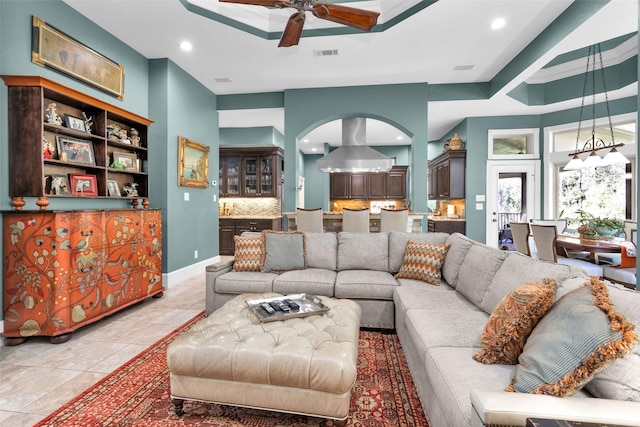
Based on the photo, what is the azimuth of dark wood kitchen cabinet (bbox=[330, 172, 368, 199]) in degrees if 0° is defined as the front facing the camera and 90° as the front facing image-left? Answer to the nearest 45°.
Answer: approximately 0°

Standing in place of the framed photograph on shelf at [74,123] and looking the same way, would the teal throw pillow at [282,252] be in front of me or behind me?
in front

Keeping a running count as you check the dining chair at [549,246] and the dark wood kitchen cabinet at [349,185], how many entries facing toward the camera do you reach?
1

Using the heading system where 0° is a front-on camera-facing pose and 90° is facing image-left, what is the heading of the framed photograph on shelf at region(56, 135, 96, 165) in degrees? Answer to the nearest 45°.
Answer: approximately 315°

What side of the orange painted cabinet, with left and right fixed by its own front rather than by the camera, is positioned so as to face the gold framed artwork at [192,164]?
left

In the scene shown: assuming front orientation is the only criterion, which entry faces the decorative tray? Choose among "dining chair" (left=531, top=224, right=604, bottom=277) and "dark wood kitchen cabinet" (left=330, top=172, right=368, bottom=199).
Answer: the dark wood kitchen cabinet

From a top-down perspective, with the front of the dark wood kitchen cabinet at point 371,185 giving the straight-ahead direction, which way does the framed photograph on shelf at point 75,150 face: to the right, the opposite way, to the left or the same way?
to the left

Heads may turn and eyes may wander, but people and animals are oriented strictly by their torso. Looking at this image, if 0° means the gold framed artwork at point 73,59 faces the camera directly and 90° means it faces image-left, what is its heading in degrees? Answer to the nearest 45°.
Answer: approximately 315°

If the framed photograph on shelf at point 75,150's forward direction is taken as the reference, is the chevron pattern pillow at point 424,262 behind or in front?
in front

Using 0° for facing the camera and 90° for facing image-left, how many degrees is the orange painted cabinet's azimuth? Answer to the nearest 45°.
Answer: approximately 315°

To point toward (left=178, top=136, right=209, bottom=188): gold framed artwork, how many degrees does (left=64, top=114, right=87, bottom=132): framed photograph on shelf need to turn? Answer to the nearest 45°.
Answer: approximately 90° to its left

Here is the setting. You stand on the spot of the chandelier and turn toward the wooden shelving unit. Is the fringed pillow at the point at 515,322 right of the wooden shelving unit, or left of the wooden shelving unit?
left

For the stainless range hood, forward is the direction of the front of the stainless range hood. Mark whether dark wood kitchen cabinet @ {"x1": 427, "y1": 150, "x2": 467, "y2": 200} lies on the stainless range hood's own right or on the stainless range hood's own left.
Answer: on the stainless range hood's own left

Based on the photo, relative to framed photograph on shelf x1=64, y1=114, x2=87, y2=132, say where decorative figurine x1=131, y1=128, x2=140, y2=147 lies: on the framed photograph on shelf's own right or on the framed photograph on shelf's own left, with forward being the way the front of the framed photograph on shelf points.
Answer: on the framed photograph on shelf's own left

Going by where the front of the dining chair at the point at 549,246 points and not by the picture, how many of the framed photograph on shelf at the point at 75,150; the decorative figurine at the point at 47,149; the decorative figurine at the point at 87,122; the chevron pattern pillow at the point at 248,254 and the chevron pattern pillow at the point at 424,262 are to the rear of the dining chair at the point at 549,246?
5

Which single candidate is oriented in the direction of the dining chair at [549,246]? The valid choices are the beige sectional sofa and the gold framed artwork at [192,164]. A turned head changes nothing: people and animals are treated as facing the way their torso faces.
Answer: the gold framed artwork
